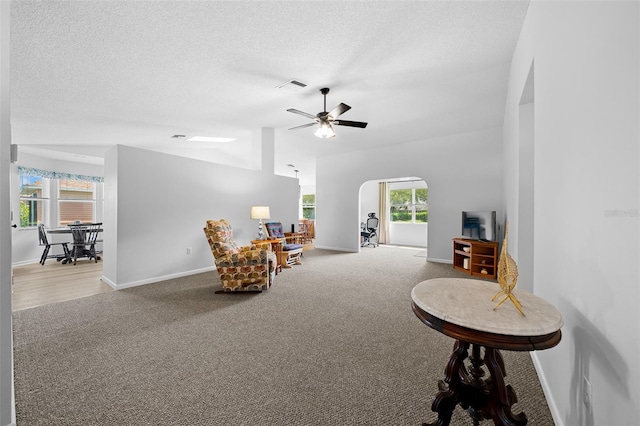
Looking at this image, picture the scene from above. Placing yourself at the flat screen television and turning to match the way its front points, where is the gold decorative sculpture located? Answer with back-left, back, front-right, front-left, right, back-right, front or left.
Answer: front-left

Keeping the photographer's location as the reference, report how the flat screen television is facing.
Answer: facing the viewer and to the left of the viewer

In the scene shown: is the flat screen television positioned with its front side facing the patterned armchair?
yes

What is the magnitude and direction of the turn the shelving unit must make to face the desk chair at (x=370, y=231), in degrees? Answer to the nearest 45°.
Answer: approximately 90° to its right

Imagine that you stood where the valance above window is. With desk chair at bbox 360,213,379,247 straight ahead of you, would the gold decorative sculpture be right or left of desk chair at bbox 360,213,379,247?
right

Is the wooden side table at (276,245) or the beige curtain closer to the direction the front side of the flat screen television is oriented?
the wooden side table

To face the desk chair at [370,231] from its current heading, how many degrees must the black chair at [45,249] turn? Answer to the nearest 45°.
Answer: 0° — it already faces it

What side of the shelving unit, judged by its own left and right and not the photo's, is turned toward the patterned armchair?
front

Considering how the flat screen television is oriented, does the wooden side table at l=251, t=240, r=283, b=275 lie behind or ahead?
ahead

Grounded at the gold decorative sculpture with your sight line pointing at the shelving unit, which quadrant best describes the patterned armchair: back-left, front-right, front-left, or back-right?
front-left

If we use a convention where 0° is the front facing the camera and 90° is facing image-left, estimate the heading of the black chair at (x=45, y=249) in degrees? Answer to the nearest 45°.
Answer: approximately 270°

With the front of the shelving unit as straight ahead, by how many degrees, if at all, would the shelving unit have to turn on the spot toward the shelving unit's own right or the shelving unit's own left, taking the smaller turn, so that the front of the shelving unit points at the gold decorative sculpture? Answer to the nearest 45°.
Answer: approximately 45° to the shelving unit's own left

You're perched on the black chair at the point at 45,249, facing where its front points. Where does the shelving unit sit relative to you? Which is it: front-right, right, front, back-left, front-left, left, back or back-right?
front-right
